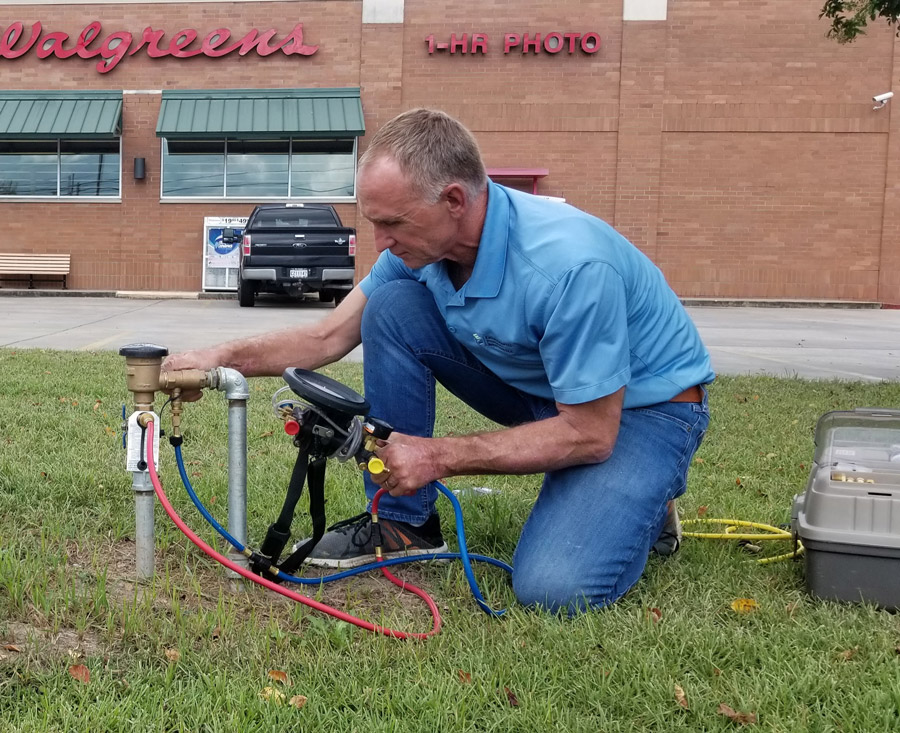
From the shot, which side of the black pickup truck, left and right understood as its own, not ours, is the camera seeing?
back

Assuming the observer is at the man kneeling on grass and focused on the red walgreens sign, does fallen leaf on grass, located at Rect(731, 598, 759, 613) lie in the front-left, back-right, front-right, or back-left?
back-right

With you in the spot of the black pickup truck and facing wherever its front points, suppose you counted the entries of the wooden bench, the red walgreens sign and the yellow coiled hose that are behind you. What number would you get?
1

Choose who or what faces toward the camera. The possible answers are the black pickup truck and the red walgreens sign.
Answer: the red walgreens sign

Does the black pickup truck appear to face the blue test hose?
no

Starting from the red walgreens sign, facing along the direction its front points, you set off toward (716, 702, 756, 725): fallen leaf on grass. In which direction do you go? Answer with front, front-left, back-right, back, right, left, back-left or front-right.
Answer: front

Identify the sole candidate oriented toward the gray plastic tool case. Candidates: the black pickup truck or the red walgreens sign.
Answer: the red walgreens sign

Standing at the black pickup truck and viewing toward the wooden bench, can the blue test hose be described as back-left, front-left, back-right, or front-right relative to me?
back-left

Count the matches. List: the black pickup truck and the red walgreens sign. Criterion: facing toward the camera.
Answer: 1

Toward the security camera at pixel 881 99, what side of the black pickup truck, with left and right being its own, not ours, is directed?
right

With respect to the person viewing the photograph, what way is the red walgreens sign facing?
facing the viewer

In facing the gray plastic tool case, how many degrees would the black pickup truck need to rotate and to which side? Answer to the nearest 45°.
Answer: approximately 180°

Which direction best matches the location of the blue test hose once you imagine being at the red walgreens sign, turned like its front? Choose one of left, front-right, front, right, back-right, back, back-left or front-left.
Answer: front

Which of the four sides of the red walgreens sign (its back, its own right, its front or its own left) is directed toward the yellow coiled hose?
front

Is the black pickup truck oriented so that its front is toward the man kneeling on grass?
no

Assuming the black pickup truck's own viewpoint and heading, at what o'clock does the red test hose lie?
The red test hose is roughly at 6 o'clock from the black pickup truck.

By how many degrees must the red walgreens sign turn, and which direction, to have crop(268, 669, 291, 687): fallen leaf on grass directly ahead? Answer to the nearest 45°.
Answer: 0° — it already faces it

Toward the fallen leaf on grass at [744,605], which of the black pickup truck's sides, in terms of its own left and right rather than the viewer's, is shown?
back

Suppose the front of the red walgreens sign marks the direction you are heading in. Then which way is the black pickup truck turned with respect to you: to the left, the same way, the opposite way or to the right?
the opposite way

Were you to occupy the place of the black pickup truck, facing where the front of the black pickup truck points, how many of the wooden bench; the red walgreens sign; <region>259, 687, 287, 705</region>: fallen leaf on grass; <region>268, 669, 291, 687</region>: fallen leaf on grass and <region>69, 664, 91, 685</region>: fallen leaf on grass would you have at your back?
3
